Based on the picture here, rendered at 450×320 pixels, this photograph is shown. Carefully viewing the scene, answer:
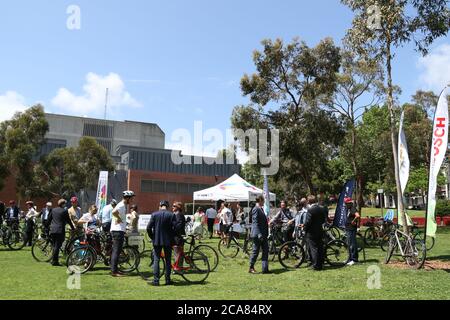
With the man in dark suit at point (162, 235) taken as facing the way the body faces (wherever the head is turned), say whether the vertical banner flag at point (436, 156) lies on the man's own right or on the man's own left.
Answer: on the man's own right

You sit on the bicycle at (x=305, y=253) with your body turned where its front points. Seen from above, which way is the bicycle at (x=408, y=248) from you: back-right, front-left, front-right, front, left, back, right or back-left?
back

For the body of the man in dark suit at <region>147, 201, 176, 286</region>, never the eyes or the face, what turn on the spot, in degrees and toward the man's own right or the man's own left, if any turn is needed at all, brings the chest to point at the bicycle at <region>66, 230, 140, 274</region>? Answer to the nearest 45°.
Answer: approximately 45° to the man's own left

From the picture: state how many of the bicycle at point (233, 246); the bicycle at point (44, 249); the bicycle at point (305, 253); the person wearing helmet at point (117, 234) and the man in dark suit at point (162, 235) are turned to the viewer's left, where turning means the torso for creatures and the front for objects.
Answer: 2

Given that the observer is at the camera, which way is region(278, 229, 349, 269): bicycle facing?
facing to the left of the viewer

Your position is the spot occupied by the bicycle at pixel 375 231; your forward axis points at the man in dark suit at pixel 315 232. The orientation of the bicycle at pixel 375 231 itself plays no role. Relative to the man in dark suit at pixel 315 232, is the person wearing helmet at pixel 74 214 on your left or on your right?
right

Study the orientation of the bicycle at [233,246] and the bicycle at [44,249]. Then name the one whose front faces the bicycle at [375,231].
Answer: the bicycle at [44,249]

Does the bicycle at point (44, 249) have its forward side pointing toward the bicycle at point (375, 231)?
yes

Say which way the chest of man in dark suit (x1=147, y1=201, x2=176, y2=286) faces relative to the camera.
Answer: away from the camera
